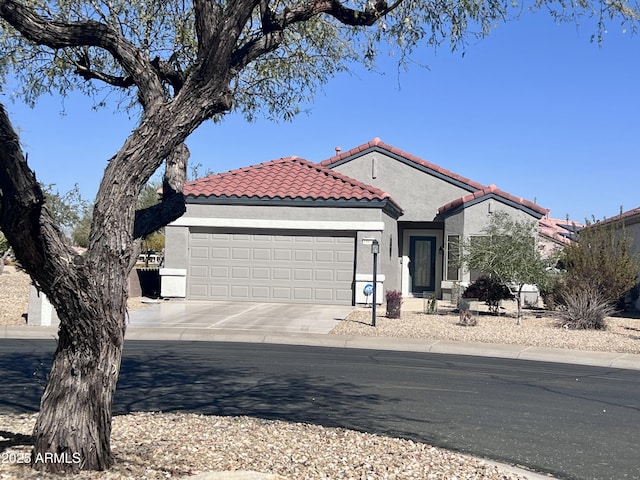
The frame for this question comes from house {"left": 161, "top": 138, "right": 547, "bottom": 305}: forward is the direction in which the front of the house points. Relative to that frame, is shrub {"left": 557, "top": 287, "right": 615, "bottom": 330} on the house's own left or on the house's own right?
on the house's own left

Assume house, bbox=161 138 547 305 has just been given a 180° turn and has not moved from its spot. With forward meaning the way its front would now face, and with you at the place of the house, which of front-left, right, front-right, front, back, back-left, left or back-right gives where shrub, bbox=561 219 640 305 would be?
right

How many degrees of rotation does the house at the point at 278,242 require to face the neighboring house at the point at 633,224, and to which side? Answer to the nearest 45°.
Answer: approximately 90° to its left

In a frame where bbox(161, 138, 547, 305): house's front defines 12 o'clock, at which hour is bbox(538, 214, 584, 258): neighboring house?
The neighboring house is roughly at 8 o'clock from the house.

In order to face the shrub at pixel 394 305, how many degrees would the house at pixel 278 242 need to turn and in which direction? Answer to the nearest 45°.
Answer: approximately 45° to its left

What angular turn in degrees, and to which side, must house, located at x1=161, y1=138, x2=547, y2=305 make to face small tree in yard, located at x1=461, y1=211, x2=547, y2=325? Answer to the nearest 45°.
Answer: approximately 45° to its left

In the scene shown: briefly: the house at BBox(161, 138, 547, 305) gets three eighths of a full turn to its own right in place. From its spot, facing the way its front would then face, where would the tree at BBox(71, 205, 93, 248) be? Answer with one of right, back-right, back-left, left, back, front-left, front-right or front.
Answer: front

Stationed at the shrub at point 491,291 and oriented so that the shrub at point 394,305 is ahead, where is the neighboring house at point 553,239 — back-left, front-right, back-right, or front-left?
back-right

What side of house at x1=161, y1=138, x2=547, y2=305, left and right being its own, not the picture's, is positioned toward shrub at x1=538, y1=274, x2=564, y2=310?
left

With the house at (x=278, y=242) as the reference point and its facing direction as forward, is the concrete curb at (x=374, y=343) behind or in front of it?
in front

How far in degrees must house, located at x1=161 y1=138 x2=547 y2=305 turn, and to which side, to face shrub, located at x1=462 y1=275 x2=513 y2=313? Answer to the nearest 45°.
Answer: approximately 90° to its left

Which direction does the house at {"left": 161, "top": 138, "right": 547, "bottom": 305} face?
toward the camera
